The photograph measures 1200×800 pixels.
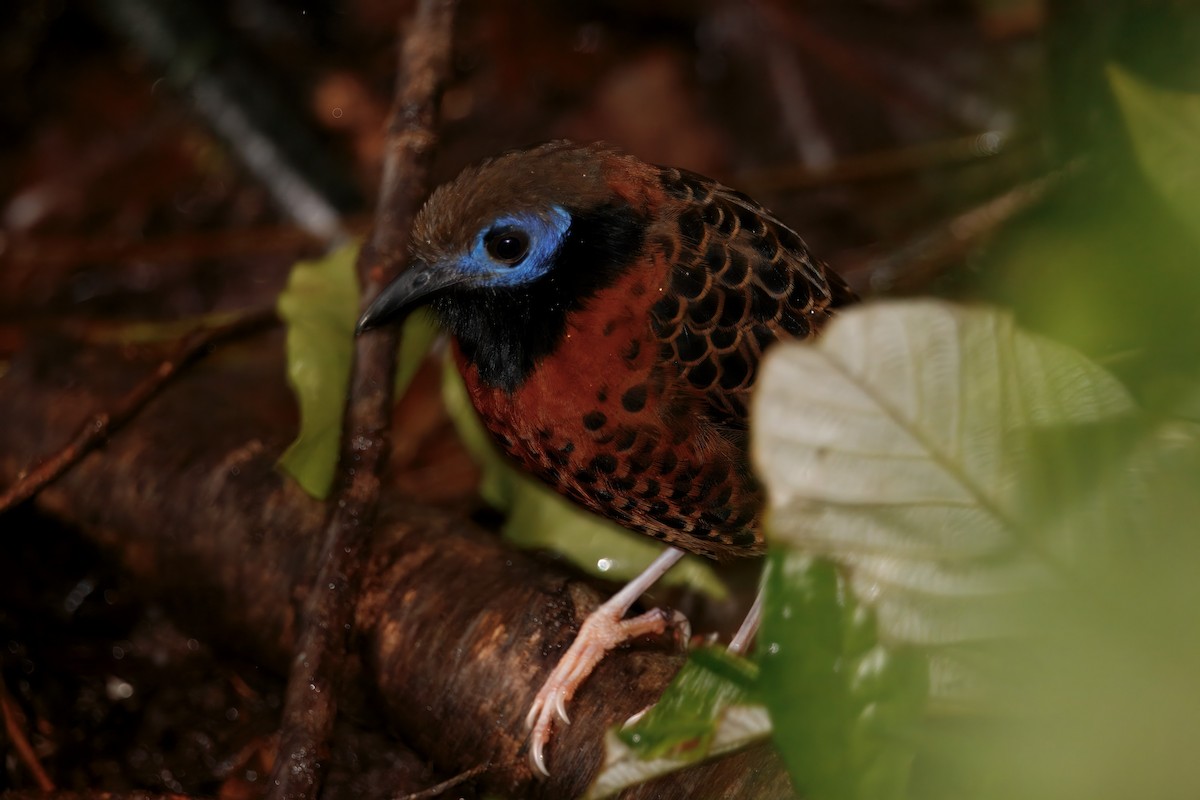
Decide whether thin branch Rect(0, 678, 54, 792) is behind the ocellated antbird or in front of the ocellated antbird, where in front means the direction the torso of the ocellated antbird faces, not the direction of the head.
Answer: in front

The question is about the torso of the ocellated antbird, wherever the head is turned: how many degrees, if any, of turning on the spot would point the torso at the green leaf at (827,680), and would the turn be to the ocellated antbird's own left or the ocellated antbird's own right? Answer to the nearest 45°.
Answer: approximately 90° to the ocellated antbird's own left

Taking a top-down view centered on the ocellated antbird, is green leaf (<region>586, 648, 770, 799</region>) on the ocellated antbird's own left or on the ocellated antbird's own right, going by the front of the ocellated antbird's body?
on the ocellated antbird's own left

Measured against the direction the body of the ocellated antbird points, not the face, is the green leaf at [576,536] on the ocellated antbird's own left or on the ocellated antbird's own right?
on the ocellated antbird's own right

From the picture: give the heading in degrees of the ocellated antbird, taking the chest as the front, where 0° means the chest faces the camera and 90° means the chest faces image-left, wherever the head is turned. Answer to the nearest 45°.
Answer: approximately 90°

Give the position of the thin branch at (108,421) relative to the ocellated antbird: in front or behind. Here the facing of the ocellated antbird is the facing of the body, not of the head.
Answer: in front
